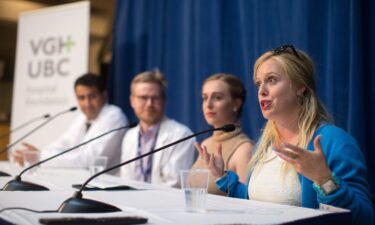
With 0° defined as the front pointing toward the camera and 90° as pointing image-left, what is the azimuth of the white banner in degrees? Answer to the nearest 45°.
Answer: approximately 0°

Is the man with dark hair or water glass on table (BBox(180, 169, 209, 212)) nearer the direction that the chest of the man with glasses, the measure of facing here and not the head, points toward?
the water glass on table

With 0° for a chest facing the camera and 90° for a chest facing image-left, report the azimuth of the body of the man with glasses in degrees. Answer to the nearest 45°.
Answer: approximately 45°

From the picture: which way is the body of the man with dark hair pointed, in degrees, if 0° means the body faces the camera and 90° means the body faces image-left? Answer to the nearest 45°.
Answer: approximately 45°

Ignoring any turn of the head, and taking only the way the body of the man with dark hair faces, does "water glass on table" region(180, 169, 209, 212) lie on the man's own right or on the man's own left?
on the man's own left

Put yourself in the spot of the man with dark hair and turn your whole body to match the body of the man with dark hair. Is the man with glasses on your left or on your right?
on your left

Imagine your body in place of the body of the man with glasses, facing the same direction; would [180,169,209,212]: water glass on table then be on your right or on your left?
on your left

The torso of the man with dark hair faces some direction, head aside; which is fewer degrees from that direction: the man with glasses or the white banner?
the man with glasses

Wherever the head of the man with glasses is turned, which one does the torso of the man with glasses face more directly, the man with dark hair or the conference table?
the conference table
